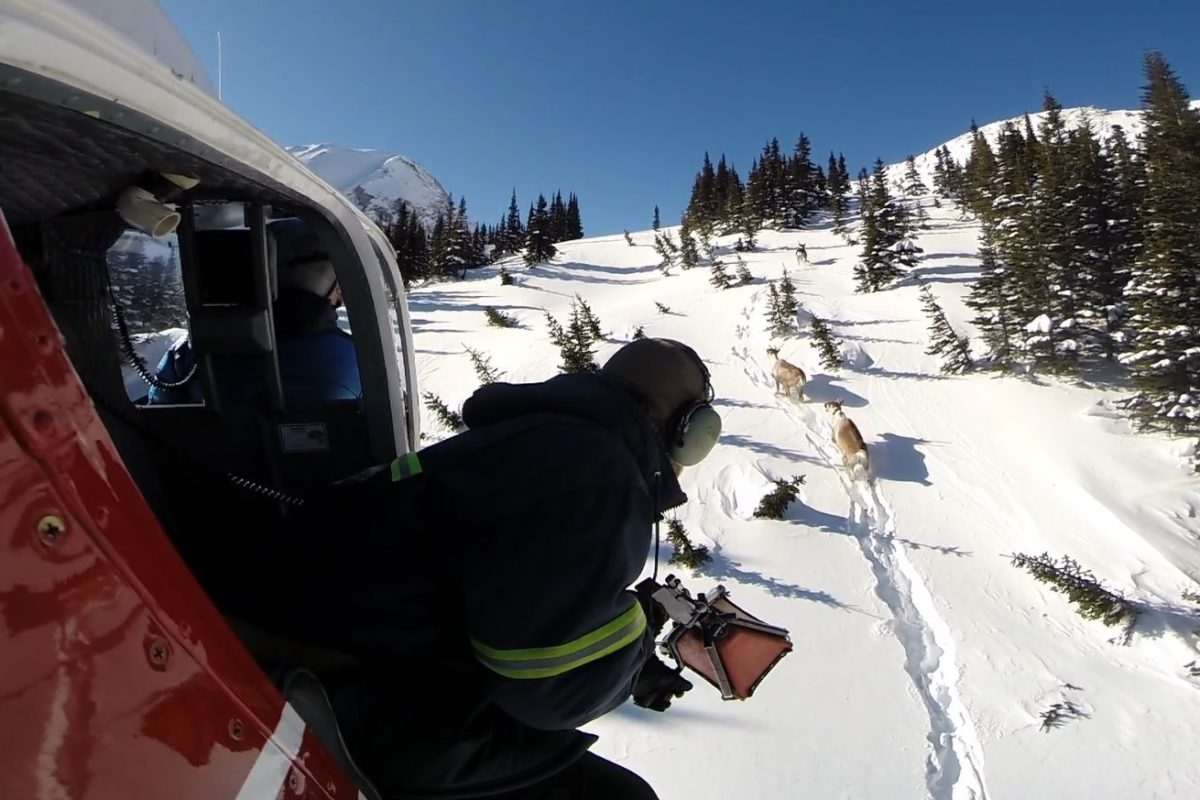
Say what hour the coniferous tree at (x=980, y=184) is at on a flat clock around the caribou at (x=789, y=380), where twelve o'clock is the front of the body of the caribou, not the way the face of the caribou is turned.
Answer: The coniferous tree is roughly at 2 o'clock from the caribou.

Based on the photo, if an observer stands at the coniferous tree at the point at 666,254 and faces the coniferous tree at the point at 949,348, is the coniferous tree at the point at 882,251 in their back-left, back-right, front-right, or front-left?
front-left

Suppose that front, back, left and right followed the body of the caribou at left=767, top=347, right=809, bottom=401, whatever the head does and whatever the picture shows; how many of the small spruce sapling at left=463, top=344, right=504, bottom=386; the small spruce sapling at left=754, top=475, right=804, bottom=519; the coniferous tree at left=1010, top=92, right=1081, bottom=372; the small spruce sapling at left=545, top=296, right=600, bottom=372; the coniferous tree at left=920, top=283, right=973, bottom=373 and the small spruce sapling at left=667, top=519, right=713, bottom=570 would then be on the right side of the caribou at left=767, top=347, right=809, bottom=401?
2

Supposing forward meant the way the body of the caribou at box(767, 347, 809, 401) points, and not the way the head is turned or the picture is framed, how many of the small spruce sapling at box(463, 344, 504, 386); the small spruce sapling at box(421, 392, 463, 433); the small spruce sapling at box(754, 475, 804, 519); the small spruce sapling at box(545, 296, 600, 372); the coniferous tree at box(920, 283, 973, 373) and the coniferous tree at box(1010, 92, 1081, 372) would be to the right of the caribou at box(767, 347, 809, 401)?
2

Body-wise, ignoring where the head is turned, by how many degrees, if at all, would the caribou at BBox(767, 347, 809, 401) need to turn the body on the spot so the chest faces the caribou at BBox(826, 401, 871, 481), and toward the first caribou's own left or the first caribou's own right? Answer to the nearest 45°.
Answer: approximately 135° to the first caribou's own left

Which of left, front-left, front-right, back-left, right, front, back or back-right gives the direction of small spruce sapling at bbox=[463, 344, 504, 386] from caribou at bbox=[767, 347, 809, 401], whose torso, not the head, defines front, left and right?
front-left

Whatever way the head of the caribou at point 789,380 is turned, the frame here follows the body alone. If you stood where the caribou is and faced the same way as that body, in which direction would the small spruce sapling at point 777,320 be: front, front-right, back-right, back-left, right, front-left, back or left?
front-right

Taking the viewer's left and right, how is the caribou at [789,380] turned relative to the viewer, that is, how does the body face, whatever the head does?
facing away from the viewer and to the left of the viewer

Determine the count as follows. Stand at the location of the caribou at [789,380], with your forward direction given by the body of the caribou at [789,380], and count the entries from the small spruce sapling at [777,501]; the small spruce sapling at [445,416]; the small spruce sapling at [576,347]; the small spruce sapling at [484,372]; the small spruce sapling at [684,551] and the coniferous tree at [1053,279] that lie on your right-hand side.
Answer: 1

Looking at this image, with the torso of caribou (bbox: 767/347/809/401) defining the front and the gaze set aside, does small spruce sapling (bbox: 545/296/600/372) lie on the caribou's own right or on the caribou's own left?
on the caribou's own left

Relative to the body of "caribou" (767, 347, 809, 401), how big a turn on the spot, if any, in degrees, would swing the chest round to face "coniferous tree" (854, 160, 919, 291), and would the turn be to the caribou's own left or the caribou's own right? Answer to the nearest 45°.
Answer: approximately 45° to the caribou's own right

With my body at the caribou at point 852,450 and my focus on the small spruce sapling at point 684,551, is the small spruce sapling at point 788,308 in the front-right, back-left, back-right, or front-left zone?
back-right

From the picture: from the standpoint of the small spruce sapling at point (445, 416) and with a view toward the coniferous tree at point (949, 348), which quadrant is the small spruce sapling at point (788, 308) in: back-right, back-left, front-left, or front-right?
front-left

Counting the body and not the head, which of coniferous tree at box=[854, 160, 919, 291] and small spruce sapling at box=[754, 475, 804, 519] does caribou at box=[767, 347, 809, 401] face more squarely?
the coniferous tree

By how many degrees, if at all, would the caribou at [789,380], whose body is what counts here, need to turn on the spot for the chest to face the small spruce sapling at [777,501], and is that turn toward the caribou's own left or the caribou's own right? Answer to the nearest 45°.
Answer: approximately 135° to the caribou's own left

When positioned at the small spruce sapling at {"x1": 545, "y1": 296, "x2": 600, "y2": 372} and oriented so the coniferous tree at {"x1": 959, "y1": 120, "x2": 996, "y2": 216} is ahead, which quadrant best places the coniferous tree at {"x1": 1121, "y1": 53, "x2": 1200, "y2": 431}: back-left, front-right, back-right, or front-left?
front-right

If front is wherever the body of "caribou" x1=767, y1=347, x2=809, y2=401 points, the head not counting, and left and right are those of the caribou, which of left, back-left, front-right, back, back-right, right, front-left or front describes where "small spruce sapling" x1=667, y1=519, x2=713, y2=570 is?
back-left

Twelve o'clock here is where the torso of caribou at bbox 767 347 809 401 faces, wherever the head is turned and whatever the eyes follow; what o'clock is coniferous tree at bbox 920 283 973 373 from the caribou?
The coniferous tree is roughly at 3 o'clock from the caribou.
